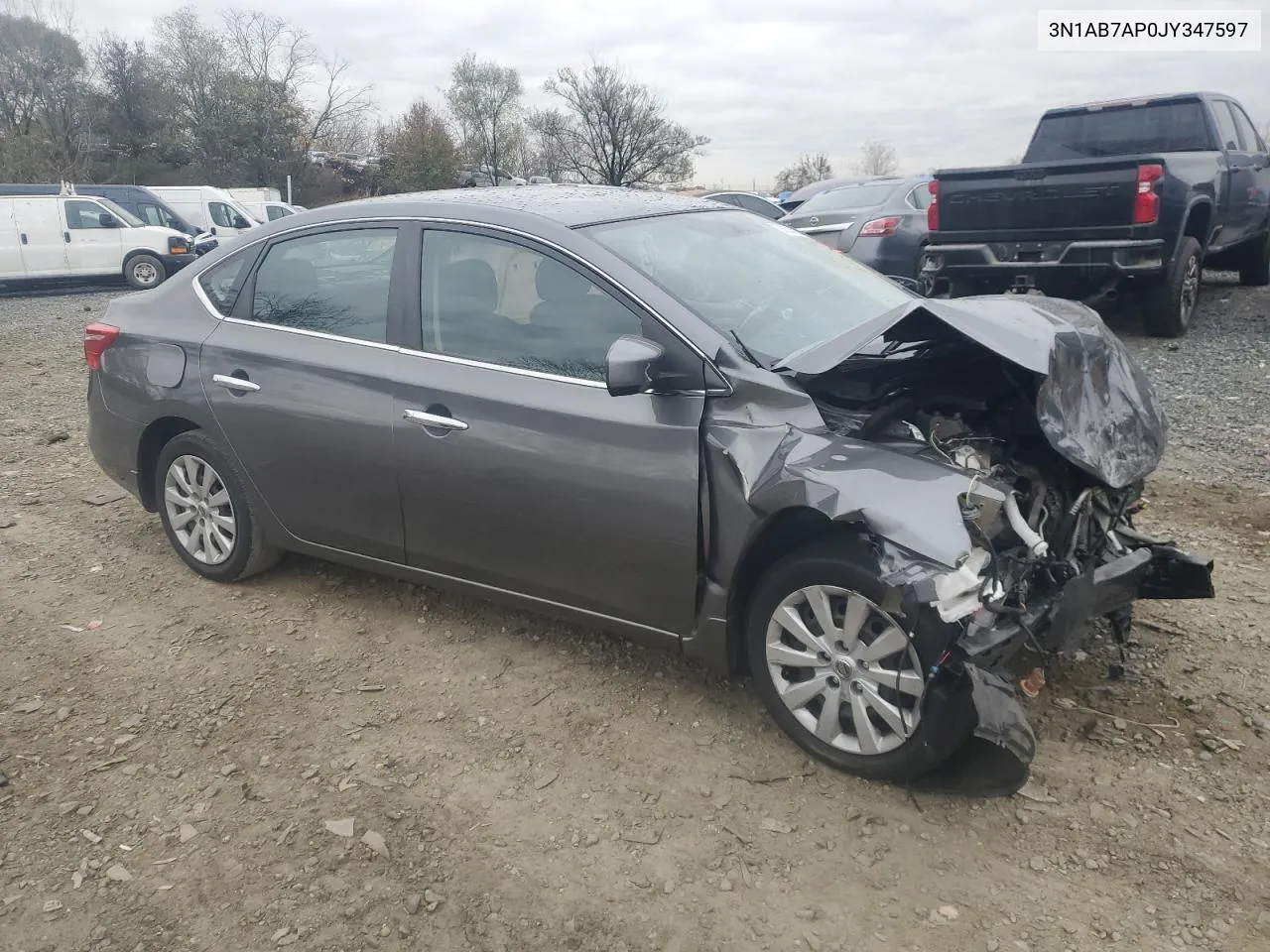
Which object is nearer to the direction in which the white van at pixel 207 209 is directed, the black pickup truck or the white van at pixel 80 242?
the black pickup truck

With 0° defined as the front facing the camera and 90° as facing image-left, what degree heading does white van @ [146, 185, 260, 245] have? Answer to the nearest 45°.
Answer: approximately 270°

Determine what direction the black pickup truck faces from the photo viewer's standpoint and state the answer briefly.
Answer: facing away from the viewer and to the right of the viewer

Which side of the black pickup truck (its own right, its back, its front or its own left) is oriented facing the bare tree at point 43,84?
left

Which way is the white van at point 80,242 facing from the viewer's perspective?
to the viewer's right

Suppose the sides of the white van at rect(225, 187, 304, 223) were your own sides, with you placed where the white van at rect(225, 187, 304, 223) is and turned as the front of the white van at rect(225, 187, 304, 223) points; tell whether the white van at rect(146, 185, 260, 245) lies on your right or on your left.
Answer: on your right

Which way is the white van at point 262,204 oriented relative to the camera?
to the viewer's right

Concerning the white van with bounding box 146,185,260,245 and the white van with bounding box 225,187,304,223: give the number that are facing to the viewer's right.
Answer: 2

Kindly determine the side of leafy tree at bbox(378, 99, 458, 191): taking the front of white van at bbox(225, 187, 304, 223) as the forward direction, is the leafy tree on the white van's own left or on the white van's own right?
on the white van's own left

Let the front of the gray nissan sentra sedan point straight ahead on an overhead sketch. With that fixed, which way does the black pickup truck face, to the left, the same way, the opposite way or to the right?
to the left
